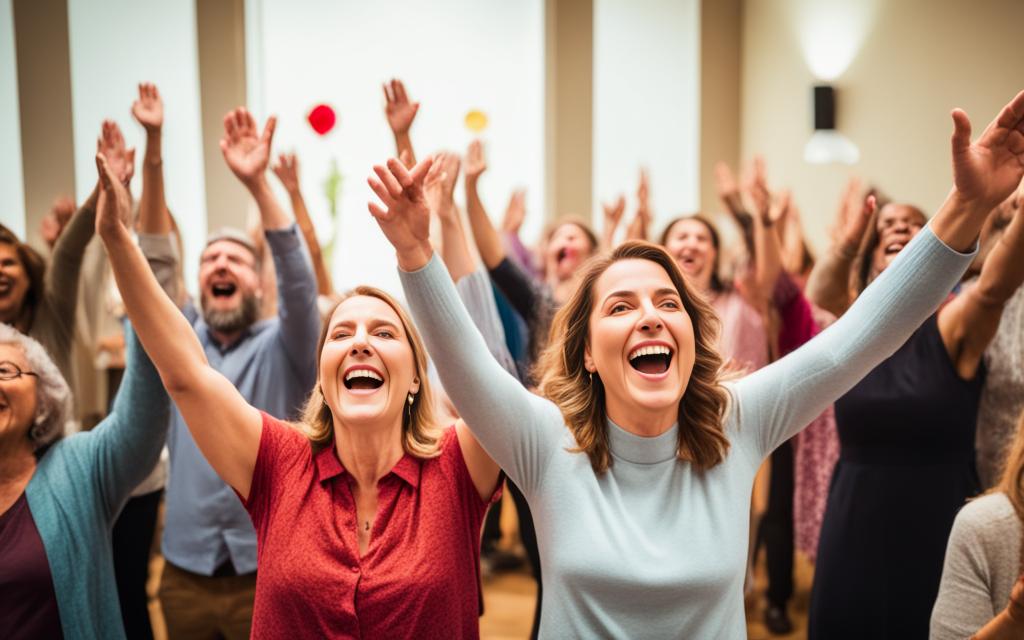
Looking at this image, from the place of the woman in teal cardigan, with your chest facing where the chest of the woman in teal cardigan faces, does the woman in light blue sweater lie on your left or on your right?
on your left

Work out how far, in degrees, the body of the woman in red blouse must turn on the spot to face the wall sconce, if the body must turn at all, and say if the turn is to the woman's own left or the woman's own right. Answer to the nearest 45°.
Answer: approximately 135° to the woman's own left

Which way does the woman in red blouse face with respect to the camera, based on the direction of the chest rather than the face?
toward the camera

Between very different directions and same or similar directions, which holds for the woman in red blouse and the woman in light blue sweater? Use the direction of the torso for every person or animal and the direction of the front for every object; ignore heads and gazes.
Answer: same or similar directions

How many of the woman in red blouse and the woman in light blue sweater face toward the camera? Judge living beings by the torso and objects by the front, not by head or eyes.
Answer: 2

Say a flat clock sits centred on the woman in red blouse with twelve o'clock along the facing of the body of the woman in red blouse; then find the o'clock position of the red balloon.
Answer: The red balloon is roughly at 6 o'clock from the woman in red blouse.

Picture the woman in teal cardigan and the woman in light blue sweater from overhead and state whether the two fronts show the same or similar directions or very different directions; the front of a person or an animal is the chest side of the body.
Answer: same or similar directions

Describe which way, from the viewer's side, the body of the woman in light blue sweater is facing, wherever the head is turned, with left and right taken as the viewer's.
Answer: facing the viewer

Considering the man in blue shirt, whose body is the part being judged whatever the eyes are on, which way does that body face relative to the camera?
toward the camera

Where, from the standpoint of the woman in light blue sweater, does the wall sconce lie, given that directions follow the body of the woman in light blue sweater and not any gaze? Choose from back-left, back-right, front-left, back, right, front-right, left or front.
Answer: back

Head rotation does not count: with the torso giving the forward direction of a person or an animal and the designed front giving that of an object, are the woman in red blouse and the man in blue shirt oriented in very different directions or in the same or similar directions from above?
same or similar directions

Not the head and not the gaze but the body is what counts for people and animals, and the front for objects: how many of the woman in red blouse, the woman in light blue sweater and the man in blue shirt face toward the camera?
3
